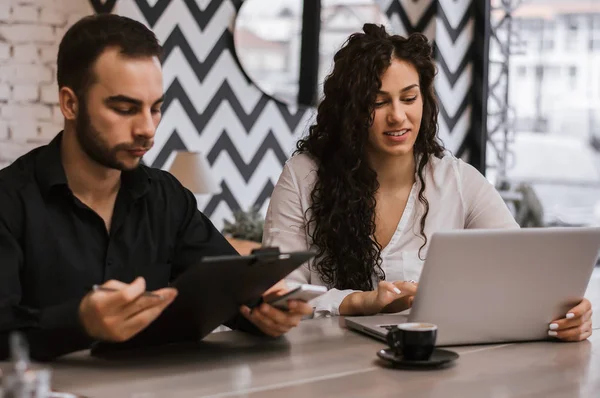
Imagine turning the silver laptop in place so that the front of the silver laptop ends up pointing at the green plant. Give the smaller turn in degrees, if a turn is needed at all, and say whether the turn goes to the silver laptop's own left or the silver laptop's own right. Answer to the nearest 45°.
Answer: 0° — it already faces it

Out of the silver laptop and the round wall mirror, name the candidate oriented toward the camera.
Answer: the round wall mirror

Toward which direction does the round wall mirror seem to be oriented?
toward the camera

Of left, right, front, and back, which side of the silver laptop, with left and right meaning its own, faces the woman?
front

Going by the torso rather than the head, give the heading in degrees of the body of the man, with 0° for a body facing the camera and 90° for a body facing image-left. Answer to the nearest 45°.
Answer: approximately 315°

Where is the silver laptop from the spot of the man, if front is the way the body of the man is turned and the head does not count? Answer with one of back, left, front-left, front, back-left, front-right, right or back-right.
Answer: front-left

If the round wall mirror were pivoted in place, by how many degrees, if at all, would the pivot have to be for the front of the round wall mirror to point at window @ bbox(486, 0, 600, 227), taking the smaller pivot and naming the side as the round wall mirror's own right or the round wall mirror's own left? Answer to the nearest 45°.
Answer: approximately 90° to the round wall mirror's own left

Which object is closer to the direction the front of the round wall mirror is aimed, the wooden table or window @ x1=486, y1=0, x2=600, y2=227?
the wooden table

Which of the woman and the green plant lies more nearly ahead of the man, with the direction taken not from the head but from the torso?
the woman

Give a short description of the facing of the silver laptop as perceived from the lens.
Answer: facing away from the viewer and to the left of the viewer

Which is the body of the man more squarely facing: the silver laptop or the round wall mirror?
the silver laptop

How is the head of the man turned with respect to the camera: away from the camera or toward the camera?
toward the camera

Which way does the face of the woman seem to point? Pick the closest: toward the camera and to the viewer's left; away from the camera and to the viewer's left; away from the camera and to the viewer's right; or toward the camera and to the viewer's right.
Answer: toward the camera and to the viewer's right

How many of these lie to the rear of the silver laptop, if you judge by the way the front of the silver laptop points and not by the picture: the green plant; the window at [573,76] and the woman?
0

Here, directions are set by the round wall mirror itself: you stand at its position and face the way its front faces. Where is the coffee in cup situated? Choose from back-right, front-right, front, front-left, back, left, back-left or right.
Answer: front

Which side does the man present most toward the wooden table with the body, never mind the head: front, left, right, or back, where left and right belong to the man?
front

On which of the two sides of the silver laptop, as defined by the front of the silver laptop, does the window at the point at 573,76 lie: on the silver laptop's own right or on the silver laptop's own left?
on the silver laptop's own right

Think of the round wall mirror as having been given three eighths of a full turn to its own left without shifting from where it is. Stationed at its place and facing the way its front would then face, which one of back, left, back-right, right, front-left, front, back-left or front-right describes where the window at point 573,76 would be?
front-right

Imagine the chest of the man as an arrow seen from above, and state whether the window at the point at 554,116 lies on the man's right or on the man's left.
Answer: on the man's left
